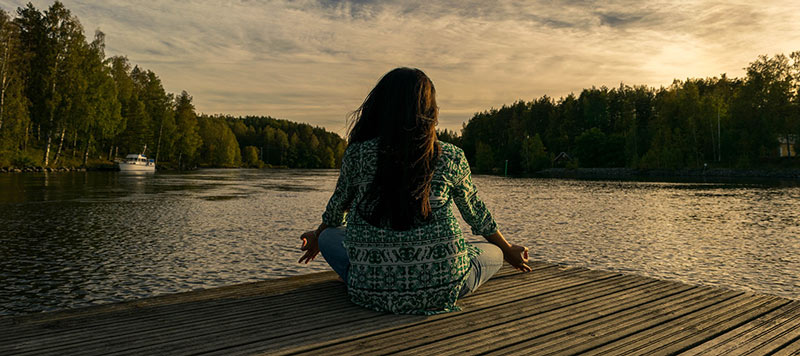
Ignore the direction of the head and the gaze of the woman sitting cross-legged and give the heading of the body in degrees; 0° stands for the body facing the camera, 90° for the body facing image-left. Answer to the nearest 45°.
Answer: approximately 180°

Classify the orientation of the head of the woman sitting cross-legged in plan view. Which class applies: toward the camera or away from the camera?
away from the camera

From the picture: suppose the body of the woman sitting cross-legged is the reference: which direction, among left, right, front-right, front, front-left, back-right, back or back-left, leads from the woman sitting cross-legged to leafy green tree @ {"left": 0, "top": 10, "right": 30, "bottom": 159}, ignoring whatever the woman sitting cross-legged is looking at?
front-left
